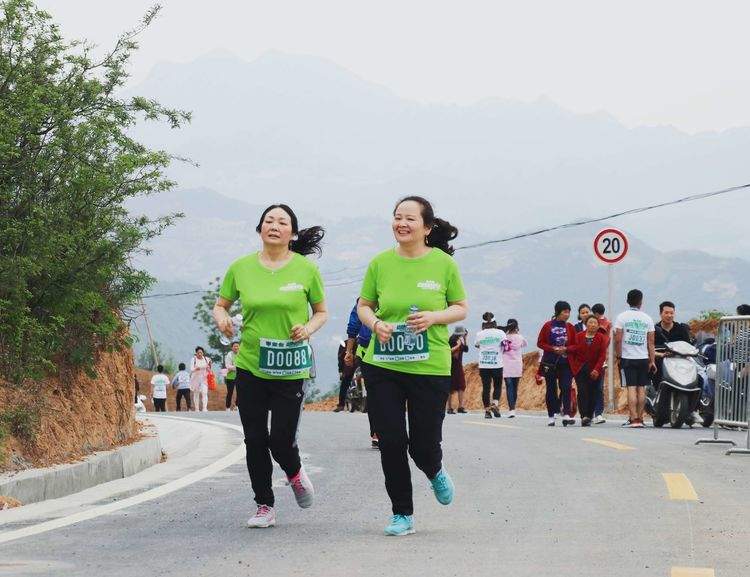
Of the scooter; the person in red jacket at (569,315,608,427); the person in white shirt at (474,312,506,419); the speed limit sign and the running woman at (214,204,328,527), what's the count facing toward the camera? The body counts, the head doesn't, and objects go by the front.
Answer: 4

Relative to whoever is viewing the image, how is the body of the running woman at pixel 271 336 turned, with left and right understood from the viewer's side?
facing the viewer

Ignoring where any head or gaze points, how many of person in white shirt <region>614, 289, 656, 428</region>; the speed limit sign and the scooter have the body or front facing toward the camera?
2

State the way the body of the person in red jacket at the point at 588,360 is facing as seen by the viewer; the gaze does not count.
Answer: toward the camera

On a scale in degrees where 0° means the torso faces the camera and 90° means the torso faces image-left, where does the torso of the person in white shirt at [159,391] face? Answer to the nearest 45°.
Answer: approximately 180°

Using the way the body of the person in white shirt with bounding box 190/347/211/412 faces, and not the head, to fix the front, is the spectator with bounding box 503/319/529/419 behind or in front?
in front

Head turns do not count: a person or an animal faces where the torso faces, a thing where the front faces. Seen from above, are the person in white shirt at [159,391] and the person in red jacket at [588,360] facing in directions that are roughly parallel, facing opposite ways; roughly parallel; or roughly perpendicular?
roughly parallel, facing opposite ways

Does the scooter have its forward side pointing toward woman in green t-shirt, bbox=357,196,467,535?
yes

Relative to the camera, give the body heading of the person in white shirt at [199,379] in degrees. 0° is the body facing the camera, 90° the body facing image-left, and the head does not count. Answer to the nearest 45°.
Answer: approximately 0°

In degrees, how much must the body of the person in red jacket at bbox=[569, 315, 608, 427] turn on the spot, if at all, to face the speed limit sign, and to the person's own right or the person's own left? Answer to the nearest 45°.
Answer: approximately 180°

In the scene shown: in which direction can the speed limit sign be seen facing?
toward the camera
